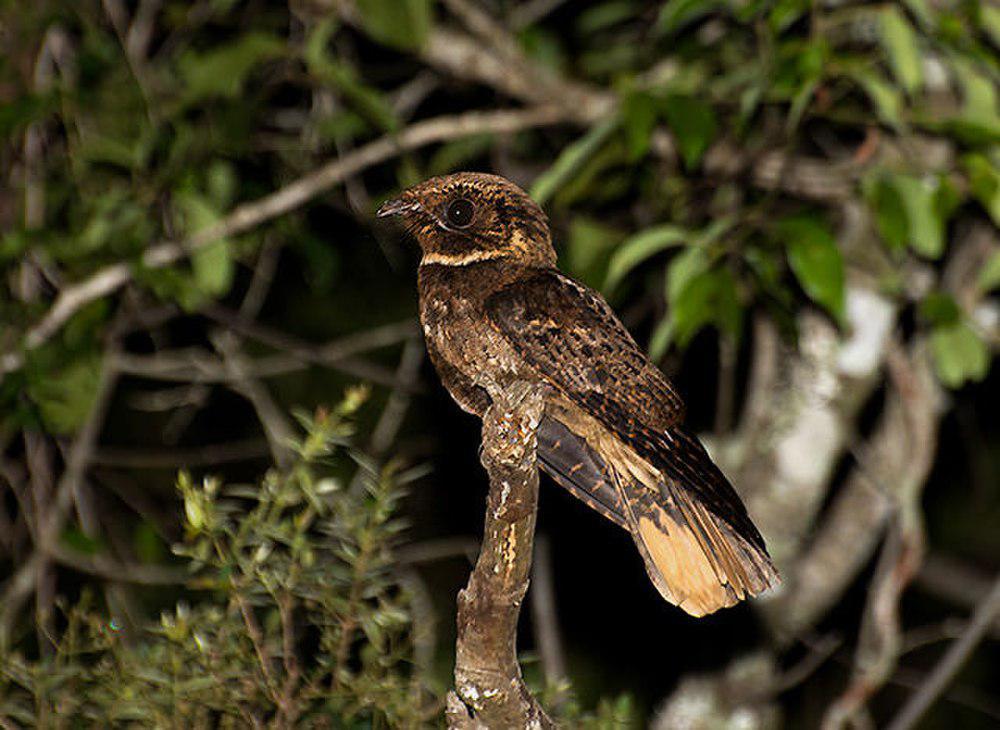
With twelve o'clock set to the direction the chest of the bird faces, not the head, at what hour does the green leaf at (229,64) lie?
The green leaf is roughly at 2 o'clock from the bird.

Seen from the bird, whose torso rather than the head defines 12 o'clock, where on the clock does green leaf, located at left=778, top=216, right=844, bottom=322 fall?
The green leaf is roughly at 4 o'clock from the bird.

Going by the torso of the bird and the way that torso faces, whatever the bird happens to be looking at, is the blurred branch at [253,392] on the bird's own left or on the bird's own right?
on the bird's own right

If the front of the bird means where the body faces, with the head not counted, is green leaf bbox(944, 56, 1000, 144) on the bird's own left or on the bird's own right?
on the bird's own right

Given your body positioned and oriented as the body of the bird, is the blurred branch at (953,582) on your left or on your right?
on your right

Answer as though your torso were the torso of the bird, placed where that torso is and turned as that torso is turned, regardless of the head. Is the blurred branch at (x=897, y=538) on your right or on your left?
on your right

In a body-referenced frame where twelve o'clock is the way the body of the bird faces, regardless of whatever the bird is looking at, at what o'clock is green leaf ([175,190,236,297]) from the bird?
The green leaf is roughly at 2 o'clock from the bird.

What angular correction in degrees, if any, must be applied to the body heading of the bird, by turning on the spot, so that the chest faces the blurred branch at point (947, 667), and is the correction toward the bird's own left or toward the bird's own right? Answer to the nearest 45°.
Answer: approximately 135° to the bird's own right

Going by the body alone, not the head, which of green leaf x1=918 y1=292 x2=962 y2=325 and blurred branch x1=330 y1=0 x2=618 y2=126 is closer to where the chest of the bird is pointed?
the blurred branch

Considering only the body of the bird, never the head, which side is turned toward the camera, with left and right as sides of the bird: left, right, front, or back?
left

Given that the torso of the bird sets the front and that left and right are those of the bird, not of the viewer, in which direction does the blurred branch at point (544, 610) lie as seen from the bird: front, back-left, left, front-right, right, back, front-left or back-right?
right

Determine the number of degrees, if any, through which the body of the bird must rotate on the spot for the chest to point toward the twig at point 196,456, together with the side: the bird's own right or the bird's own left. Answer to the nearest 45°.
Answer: approximately 45° to the bird's own right
